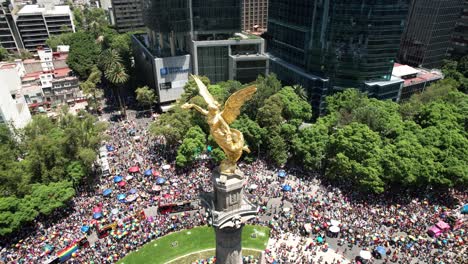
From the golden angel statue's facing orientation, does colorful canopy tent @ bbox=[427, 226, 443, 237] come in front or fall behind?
behind

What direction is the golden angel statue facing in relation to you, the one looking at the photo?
facing the viewer and to the left of the viewer

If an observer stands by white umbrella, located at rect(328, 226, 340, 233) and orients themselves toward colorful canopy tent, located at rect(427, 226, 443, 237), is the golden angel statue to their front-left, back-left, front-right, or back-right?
back-right

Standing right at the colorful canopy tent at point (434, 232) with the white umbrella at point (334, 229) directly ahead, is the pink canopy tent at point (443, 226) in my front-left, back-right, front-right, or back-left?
back-right

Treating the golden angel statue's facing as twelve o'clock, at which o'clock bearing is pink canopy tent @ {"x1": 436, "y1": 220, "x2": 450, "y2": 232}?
The pink canopy tent is roughly at 7 o'clock from the golden angel statue.
